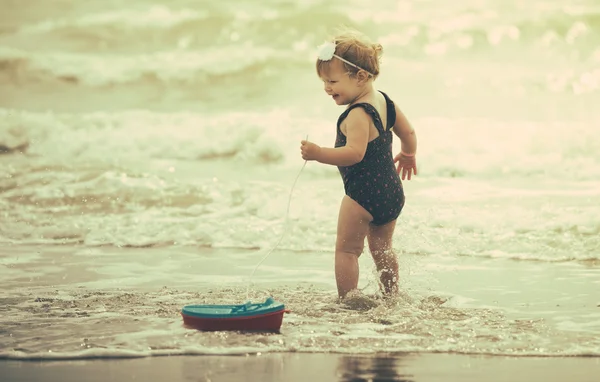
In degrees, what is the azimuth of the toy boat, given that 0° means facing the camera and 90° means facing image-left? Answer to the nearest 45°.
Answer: approximately 270°
